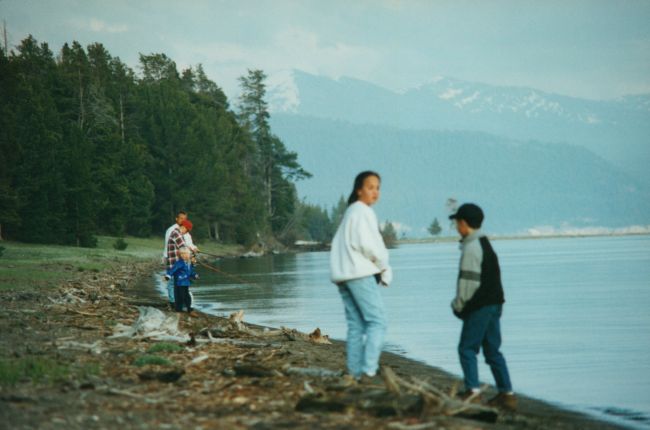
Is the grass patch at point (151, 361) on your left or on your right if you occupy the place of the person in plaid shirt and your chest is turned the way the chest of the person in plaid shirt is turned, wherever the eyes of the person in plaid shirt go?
on your right

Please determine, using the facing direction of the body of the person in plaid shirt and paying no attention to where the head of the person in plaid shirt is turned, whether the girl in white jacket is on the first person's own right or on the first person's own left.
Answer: on the first person's own right

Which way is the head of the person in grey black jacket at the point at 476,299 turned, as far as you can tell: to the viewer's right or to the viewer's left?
to the viewer's left

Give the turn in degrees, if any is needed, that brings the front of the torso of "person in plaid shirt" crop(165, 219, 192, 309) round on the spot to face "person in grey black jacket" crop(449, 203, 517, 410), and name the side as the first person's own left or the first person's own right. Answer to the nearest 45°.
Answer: approximately 90° to the first person's own right

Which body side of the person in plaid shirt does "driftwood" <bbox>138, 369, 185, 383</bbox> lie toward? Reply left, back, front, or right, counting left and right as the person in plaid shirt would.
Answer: right

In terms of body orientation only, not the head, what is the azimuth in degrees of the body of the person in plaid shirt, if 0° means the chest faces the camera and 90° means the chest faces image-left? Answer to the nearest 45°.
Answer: approximately 270°

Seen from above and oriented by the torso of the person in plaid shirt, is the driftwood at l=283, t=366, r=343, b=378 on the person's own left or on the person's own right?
on the person's own right
